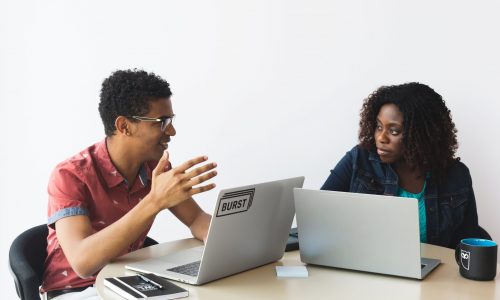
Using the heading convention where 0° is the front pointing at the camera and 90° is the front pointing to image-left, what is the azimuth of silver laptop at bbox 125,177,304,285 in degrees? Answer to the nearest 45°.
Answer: approximately 135°

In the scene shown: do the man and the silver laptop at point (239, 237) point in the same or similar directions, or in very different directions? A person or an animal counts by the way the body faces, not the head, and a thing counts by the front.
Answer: very different directions

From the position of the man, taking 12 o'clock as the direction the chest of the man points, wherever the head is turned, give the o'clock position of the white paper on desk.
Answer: The white paper on desk is roughly at 12 o'clock from the man.

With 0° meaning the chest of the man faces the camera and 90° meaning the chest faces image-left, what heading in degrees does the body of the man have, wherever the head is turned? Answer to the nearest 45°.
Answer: approximately 315°

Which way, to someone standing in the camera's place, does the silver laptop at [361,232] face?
facing away from the viewer and to the right of the viewer

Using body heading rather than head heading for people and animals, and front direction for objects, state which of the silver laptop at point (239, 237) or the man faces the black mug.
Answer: the man

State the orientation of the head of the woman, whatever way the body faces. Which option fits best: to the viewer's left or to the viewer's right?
to the viewer's left

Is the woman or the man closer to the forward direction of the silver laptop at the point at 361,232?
the woman

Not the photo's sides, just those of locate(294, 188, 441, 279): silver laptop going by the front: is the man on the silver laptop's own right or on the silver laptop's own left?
on the silver laptop's own left

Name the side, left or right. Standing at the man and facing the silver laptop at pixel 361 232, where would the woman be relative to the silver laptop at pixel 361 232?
left

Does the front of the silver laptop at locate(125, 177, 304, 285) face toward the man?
yes

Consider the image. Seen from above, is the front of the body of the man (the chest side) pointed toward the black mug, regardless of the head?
yes

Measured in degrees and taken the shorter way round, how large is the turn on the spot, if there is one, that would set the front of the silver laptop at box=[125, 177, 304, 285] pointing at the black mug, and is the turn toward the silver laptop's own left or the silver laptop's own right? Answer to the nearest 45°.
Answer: approximately 135° to the silver laptop's own right
